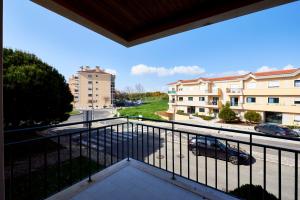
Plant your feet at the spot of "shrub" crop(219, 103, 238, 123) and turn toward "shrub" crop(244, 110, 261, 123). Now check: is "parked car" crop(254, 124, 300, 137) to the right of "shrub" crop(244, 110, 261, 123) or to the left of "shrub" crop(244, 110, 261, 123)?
right

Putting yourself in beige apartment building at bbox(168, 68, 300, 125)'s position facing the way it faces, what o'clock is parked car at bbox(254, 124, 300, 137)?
The parked car is roughly at 10 o'clock from the beige apartment building.

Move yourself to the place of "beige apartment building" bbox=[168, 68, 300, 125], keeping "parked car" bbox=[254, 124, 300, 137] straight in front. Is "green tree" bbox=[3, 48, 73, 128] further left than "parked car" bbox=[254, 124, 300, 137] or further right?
right

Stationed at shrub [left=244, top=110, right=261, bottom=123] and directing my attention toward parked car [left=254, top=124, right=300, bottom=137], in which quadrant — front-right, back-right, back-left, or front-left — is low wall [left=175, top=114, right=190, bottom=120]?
back-right

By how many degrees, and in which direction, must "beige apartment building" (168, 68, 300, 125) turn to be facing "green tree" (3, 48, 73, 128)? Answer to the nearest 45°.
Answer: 0° — it already faces it

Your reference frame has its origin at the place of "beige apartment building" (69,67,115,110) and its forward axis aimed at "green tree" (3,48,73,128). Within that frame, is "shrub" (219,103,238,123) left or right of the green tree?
left

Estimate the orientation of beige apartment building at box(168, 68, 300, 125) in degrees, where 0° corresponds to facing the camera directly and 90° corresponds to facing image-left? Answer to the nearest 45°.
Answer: approximately 45°
